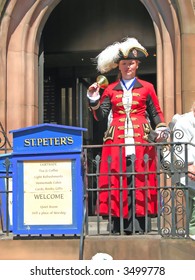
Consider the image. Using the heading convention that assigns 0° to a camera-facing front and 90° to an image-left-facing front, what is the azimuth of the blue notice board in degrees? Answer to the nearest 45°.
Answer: approximately 0°
